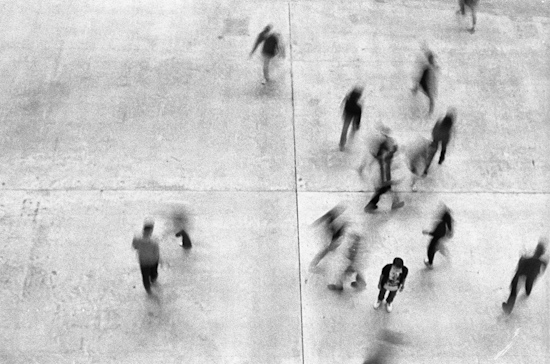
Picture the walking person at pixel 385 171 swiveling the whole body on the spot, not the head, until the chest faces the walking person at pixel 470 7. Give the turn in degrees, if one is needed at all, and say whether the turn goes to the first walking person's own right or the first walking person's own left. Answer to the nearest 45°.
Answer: approximately 90° to the first walking person's own left

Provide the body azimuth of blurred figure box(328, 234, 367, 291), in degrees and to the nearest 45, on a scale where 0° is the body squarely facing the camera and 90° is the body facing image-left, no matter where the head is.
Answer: approximately 90°

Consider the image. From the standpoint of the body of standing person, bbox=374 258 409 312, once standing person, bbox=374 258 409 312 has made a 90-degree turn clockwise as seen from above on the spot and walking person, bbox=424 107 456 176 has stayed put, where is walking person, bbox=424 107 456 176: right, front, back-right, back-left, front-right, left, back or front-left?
right

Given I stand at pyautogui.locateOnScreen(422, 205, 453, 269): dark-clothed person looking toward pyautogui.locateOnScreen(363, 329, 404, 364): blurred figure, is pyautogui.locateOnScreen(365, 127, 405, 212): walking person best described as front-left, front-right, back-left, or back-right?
back-right

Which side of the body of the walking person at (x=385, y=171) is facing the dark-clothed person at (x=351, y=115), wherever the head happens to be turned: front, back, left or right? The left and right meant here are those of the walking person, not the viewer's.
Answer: back

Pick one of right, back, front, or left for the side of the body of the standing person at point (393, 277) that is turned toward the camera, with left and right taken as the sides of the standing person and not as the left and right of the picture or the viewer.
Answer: front

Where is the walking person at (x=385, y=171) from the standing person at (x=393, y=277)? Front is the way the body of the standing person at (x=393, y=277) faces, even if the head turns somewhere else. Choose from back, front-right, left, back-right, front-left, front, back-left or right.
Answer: back

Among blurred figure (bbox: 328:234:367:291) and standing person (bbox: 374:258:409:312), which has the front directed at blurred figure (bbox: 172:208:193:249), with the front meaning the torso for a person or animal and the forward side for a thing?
blurred figure (bbox: 328:234:367:291)
